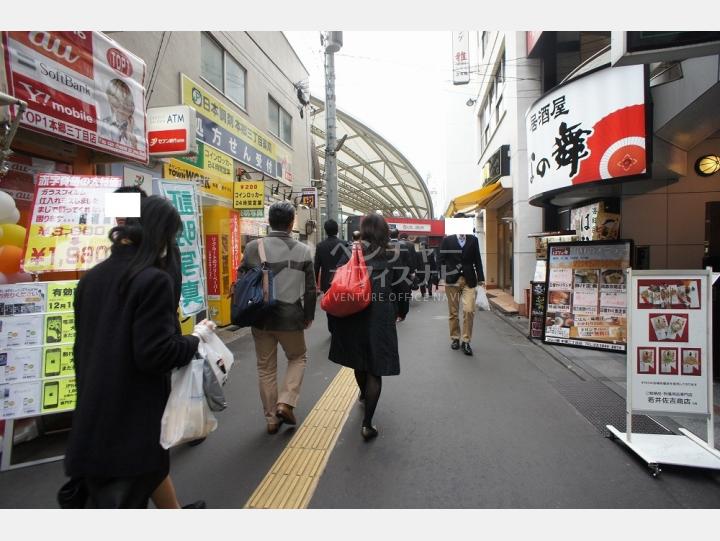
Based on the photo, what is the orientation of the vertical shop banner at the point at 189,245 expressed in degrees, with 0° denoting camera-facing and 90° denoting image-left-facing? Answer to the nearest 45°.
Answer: approximately 0°

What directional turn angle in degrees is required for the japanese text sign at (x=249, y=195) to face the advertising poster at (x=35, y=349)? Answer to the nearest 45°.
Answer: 0° — it already faces it

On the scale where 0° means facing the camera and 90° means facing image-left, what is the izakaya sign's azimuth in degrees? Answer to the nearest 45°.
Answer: approximately 45°

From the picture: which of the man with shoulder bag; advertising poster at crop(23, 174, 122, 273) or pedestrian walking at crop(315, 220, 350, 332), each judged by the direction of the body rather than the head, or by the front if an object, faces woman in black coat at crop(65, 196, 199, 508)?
the advertising poster

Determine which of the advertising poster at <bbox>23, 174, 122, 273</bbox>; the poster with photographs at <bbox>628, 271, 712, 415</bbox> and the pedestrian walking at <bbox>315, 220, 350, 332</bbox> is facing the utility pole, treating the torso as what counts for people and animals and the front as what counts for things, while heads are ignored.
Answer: the pedestrian walking

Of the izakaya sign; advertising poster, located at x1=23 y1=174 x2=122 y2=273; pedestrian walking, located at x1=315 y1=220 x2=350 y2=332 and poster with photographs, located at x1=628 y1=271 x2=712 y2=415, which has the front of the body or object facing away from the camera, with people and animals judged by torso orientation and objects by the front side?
the pedestrian walking

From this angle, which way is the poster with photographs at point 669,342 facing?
toward the camera

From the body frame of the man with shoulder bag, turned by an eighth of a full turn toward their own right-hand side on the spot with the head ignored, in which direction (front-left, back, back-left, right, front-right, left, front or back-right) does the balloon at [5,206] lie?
back-left

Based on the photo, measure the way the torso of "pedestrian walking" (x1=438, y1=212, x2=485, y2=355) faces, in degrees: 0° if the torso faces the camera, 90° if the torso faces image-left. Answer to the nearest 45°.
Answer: approximately 0°

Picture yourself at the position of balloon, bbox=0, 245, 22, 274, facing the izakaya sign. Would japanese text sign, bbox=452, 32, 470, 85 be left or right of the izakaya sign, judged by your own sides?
left

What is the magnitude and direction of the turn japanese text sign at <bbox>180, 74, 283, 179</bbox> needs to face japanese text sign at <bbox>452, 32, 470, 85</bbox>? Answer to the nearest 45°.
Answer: approximately 45° to its left

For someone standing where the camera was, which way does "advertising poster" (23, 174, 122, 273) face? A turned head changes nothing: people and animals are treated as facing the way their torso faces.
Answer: facing the viewer

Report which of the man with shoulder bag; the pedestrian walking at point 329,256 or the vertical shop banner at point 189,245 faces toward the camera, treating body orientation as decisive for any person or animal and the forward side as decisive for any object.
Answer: the vertical shop banner

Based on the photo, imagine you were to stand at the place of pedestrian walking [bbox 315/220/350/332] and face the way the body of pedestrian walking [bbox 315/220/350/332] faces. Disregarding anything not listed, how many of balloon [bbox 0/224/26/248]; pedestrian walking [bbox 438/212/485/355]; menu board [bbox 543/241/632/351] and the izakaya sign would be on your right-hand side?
3

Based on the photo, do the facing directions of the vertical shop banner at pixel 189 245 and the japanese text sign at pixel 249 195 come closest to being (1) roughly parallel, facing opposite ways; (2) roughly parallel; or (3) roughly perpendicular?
roughly parallel

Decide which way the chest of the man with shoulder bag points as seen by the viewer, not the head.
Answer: away from the camera

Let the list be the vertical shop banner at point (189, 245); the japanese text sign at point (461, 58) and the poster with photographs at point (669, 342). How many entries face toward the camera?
3

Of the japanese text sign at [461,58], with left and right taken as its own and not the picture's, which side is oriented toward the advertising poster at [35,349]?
front

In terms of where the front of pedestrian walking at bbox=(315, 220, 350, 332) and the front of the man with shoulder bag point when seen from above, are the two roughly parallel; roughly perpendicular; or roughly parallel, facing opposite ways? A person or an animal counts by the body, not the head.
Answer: roughly parallel

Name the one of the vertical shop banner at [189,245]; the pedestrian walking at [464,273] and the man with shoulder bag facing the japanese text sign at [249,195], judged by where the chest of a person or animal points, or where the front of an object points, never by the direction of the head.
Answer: the man with shoulder bag

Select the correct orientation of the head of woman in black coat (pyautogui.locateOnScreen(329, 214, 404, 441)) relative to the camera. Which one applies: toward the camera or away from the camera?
away from the camera
